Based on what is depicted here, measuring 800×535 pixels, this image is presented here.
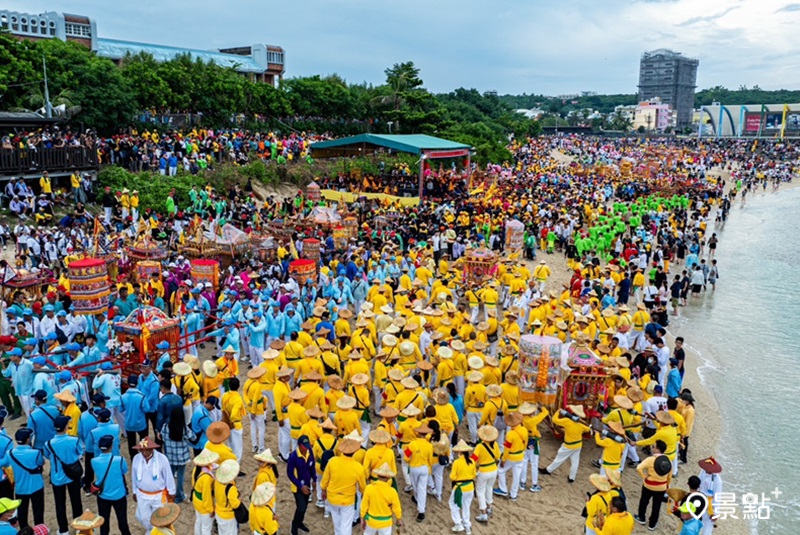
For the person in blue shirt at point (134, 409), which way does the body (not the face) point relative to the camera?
away from the camera

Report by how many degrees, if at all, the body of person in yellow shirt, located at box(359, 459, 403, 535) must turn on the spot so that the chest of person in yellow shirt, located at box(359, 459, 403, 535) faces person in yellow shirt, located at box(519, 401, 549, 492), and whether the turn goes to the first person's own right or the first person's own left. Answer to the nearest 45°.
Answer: approximately 45° to the first person's own right

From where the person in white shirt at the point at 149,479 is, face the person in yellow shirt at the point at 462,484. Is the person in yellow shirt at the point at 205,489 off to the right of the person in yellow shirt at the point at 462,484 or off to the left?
right

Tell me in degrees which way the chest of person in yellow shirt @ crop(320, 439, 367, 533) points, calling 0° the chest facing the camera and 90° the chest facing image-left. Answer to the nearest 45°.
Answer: approximately 180°

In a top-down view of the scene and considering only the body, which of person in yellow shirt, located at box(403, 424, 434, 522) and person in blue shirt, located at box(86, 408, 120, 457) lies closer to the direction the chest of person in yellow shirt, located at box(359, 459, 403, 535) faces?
the person in yellow shirt

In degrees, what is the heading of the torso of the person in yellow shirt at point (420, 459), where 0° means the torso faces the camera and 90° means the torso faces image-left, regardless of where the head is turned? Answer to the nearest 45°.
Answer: approximately 180°

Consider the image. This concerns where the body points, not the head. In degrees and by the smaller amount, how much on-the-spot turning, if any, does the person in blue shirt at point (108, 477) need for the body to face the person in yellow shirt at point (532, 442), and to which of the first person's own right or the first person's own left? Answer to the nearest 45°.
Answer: approximately 90° to the first person's own right

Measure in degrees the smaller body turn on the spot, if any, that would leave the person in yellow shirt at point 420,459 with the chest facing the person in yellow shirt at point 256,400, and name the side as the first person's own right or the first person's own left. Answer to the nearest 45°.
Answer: approximately 45° to the first person's own left
